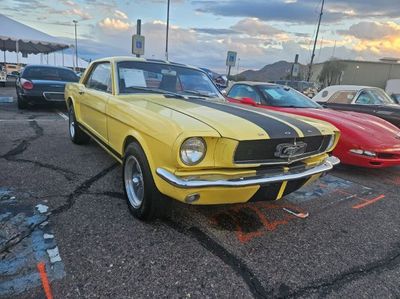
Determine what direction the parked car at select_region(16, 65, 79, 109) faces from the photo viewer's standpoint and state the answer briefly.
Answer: facing away from the viewer

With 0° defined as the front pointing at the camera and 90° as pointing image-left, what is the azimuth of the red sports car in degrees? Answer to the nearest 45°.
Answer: approximately 315°

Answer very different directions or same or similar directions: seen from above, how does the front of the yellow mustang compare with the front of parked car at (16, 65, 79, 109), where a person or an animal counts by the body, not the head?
very different directions

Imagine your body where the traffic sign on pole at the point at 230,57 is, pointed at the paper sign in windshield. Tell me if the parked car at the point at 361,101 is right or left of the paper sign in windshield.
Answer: left

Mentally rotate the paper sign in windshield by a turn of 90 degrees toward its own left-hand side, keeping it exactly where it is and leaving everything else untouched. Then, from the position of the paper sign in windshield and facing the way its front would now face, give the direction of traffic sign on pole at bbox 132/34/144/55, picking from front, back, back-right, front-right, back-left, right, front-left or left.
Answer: front-left

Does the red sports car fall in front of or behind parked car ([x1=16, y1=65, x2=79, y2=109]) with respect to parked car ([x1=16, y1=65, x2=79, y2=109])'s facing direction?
behind

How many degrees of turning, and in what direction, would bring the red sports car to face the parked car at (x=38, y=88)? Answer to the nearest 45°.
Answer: approximately 135° to its right

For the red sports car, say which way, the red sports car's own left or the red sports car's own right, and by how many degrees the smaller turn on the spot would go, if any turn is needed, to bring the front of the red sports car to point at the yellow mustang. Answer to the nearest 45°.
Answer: approximately 90° to the red sports car's own right

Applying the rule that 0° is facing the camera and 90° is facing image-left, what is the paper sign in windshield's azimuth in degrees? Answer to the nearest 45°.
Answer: approximately 315°

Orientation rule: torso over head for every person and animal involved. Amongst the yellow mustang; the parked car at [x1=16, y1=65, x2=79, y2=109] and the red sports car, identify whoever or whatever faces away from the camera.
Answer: the parked car

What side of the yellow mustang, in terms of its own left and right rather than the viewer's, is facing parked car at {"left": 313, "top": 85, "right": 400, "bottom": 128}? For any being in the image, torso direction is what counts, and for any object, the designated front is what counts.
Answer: left

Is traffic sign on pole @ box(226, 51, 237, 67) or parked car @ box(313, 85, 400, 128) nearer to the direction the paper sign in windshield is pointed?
the parked car
